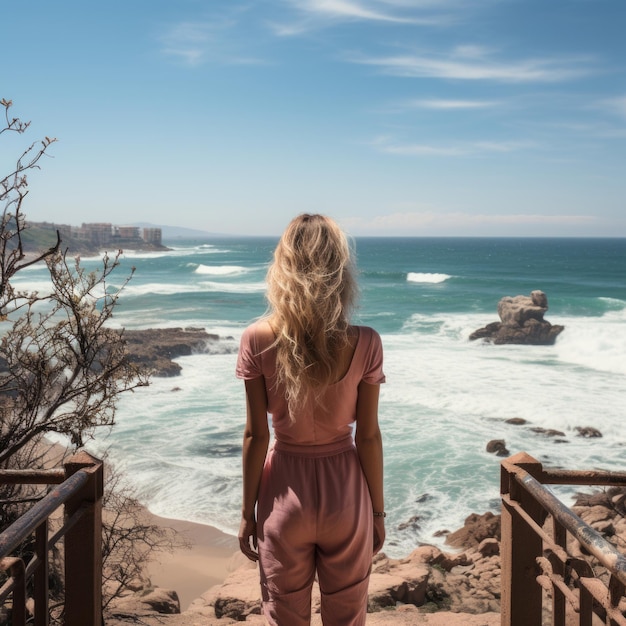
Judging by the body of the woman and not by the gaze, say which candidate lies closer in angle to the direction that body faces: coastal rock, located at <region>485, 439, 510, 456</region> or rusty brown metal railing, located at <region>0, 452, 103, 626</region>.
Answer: the coastal rock

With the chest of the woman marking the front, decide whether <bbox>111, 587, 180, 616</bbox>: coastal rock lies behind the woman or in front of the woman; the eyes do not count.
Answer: in front

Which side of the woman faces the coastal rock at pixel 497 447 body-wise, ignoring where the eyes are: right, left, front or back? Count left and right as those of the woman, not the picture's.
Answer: front

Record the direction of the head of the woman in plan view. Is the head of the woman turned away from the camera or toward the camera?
away from the camera

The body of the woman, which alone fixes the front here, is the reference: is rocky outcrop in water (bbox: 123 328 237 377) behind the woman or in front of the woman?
in front

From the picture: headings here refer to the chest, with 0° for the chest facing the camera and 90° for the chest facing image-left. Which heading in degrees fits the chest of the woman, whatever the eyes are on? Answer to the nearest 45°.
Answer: approximately 180°

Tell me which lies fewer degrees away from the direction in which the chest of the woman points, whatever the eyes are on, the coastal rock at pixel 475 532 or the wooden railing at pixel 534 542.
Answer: the coastal rock

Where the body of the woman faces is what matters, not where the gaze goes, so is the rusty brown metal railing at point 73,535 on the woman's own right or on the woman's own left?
on the woman's own left

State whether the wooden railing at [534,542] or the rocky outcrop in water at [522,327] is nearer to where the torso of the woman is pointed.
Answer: the rocky outcrop in water
